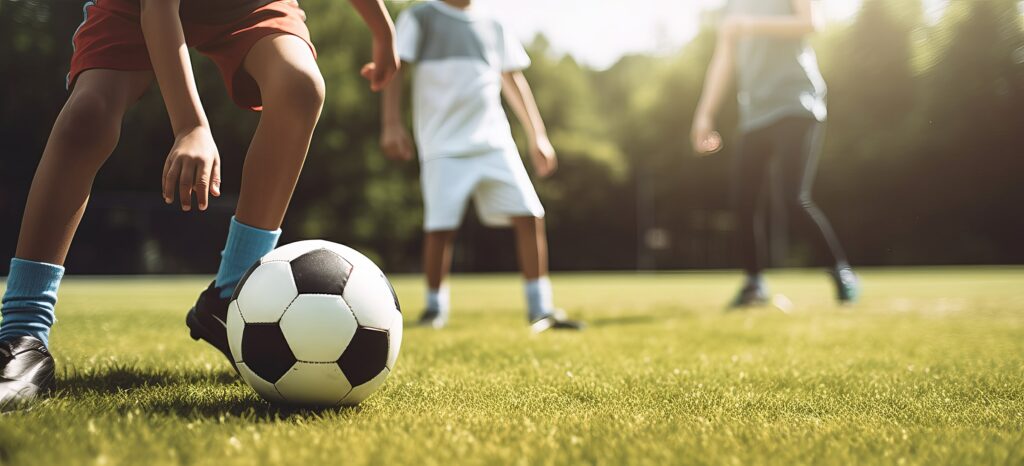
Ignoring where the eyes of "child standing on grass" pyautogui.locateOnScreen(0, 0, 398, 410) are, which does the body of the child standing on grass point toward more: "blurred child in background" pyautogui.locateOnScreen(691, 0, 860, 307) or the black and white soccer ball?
the black and white soccer ball

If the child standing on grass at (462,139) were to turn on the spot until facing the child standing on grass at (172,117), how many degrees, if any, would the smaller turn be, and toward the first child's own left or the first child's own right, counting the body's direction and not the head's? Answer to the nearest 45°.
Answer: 0° — they already face them

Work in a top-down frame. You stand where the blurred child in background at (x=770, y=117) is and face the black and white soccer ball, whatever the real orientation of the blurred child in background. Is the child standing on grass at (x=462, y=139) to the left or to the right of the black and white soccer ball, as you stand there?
right

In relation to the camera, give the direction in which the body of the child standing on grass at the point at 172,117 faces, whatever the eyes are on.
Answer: toward the camera

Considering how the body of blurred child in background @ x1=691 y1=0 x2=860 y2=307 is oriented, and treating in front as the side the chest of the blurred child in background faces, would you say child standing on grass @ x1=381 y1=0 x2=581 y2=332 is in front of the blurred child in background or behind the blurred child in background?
in front

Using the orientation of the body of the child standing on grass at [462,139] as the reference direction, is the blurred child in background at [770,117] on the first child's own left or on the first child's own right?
on the first child's own left

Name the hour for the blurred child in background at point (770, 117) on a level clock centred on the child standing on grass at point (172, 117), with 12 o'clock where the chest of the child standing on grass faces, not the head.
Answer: The blurred child in background is roughly at 8 o'clock from the child standing on grass.

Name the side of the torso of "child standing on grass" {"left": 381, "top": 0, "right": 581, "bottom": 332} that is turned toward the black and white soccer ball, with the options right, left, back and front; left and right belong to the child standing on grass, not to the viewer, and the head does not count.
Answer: front

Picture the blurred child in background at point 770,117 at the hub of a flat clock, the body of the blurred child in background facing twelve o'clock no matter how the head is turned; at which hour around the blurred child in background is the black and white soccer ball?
The black and white soccer ball is roughly at 11 o'clock from the blurred child in background.

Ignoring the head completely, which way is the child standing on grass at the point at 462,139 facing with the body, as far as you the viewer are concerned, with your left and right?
facing the viewer

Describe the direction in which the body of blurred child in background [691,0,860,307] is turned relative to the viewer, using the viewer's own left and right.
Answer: facing the viewer and to the left of the viewer

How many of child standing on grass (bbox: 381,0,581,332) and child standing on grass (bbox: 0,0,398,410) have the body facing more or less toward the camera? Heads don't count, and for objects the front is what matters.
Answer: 2

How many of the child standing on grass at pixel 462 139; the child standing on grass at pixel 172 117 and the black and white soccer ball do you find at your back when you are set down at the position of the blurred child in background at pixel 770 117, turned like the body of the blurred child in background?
0

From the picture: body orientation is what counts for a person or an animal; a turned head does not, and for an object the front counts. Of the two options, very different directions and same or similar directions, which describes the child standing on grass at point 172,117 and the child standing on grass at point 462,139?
same or similar directions

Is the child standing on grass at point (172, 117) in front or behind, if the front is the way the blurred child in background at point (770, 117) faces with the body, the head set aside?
in front
